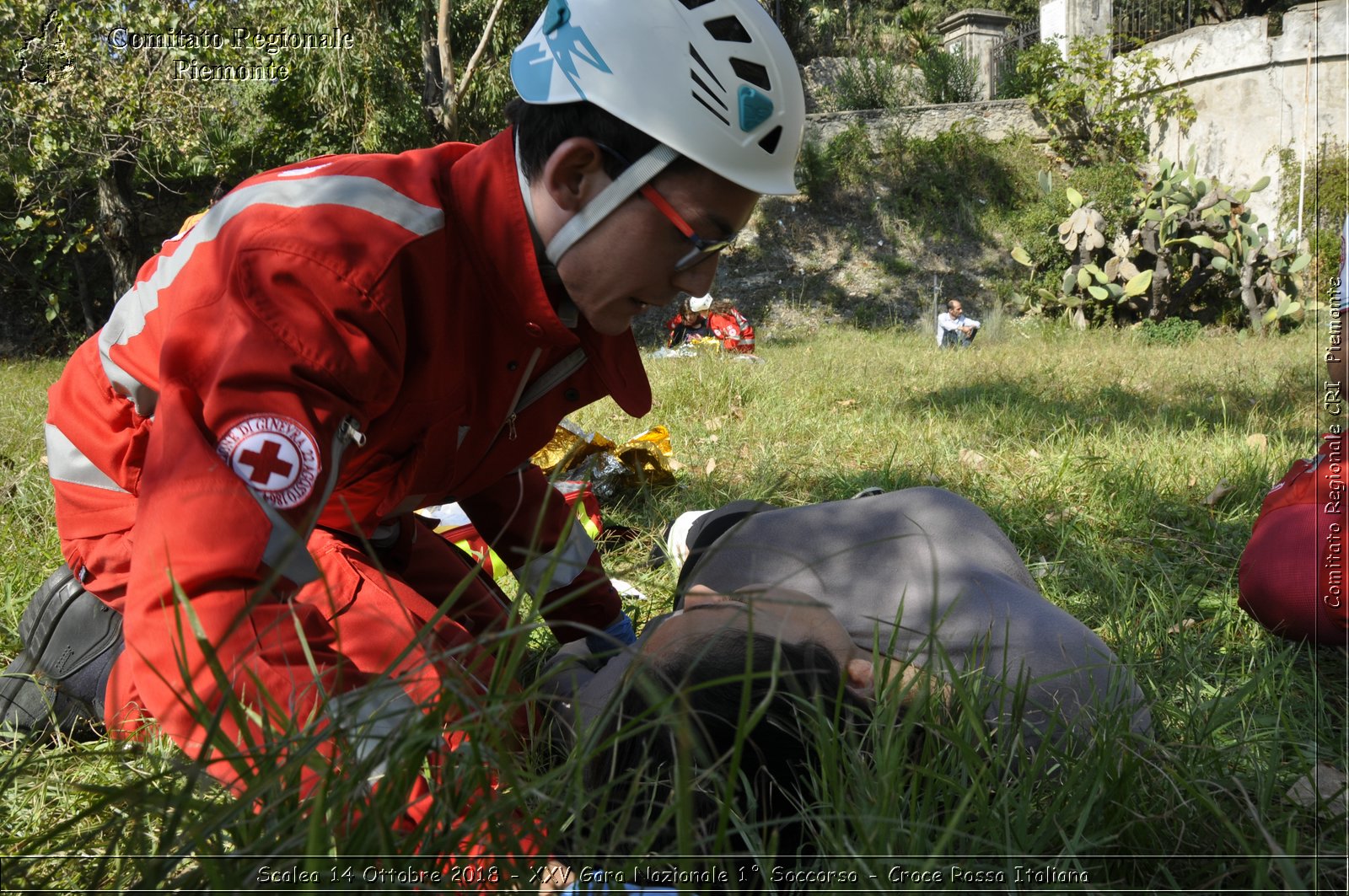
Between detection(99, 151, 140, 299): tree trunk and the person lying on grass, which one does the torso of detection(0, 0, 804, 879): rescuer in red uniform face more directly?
the person lying on grass

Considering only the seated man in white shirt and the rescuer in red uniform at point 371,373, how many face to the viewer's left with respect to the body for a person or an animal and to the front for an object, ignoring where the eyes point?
0

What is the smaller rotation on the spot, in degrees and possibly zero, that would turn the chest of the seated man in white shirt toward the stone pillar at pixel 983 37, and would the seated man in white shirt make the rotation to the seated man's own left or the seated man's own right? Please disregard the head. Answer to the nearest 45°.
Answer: approximately 135° to the seated man's own left

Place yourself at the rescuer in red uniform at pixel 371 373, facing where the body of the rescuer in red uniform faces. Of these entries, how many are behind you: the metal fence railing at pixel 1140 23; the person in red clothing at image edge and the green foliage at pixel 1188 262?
0

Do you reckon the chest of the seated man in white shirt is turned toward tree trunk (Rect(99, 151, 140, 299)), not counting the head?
no

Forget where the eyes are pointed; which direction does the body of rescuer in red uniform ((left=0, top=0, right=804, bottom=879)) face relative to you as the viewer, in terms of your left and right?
facing to the right of the viewer

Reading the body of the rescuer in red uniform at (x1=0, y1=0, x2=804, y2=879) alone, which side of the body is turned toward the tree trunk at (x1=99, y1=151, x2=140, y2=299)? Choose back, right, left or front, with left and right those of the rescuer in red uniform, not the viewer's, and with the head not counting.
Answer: left

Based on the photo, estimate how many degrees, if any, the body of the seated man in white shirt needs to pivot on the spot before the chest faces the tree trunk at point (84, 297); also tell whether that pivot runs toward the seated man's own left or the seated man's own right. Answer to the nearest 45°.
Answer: approximately 135° to the seated man's own right

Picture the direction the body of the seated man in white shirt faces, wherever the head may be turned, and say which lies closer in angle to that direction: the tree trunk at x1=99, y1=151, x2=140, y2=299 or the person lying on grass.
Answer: the person lying on grass

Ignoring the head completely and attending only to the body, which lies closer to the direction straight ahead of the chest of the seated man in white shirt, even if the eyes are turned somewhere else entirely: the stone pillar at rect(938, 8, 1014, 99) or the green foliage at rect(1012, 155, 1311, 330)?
the green foliage

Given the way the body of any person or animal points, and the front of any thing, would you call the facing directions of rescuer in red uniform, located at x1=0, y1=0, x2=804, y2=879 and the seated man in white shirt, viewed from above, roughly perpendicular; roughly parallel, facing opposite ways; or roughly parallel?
roughly perpendicular

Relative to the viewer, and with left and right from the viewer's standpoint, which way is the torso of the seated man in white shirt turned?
facing the viewer and to the right of the viewer

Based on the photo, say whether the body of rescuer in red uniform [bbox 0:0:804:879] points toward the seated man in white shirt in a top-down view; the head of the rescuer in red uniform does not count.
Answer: no

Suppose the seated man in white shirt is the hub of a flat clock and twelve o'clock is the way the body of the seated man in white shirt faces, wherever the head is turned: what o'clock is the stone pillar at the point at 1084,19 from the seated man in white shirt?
The stone pillar is roughly at 8 o'clock from the seated man in white shirt.

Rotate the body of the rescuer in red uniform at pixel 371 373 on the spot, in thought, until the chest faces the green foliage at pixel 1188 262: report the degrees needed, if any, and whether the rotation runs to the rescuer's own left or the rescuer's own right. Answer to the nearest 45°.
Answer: approximately 45° to the rescuer's own left
